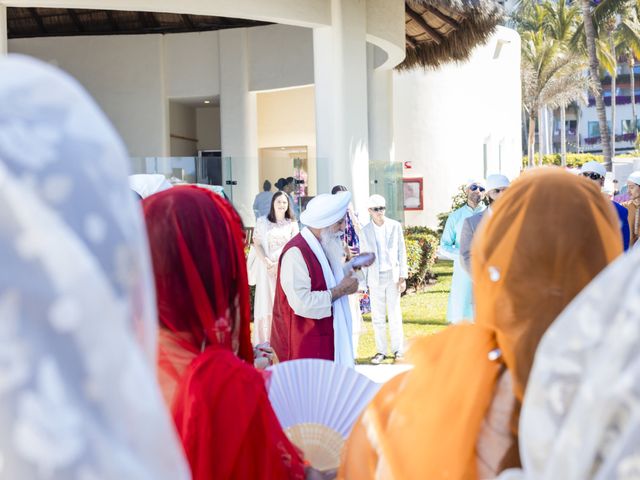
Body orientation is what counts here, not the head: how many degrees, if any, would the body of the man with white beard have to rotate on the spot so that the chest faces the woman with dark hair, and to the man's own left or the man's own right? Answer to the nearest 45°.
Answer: approximately 90° to the man's own left

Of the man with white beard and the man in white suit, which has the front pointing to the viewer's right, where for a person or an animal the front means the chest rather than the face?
the man with white beard

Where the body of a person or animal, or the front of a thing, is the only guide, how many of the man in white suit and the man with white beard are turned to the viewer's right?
1

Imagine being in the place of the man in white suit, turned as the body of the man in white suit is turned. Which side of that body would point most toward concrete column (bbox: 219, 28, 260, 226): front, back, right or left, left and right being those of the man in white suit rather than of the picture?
back

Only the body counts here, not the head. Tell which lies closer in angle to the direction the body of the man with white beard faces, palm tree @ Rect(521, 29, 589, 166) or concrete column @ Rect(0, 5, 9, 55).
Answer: the palm tree

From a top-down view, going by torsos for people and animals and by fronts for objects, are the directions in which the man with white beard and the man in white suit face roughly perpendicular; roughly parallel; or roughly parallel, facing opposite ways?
roughly perpendicular

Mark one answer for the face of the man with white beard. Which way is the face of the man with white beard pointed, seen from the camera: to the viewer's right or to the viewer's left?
to the viewer's right

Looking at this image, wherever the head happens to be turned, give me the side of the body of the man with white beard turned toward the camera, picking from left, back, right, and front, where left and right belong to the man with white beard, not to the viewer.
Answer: right

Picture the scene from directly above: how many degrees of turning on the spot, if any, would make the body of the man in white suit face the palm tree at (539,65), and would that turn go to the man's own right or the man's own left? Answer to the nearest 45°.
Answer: approximately 180°

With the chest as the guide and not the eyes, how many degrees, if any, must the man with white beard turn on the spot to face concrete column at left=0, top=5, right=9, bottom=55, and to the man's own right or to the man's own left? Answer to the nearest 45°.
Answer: approximately 135° to the man's own left

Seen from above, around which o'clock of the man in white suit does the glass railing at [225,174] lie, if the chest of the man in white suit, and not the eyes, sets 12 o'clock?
The glass railing is roughly at 5 o'clock from the man in white suit.
